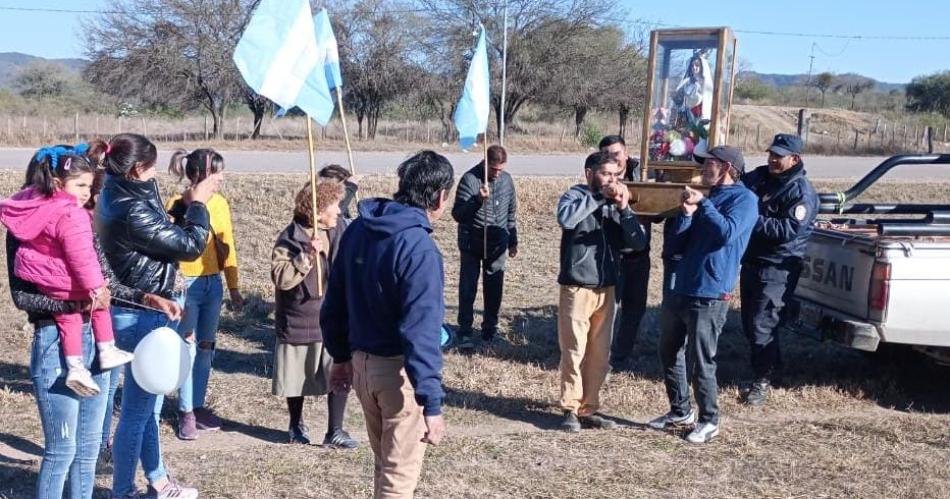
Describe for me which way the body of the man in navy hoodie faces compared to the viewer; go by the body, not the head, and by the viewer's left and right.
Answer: facing away from the viewer and to the right of the viewer

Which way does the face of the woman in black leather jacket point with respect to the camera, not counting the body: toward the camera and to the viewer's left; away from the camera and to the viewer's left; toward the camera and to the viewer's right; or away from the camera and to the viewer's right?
away from the camera and to the viewer's right

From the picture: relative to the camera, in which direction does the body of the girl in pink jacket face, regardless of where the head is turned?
to the viewer's right

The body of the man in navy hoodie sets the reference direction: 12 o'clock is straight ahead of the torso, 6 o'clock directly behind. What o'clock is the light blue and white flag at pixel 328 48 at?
The light blue and white flag is roughly at 10 o'clock from the man in navy hoodie.

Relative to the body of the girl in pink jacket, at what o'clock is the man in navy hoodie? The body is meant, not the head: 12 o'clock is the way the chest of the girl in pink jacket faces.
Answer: The man in navy hoodie is roughly at 1 o'clock from the girl in pink jacket.

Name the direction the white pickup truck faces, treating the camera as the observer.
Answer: facing away from the viewer and to the right of the viewer

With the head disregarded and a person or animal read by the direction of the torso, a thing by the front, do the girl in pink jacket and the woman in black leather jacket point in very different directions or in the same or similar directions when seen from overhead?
same or similar directions

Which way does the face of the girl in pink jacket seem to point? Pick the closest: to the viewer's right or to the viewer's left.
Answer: to the viewer's right

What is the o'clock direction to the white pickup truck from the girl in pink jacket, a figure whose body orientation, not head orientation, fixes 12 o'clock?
The white pickup truck is roughly at 12 o'clock from the girl in pink jacket.

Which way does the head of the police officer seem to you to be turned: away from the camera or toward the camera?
toward the camera

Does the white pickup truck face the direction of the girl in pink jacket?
no

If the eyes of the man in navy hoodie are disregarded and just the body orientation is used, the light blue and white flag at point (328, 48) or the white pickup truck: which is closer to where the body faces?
the white pickup truck

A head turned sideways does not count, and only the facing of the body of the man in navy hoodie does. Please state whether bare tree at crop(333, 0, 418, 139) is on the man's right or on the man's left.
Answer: on the man's left

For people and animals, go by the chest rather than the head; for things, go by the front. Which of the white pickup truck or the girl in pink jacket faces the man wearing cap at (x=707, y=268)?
the girl in pink jacket

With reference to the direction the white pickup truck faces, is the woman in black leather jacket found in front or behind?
behind

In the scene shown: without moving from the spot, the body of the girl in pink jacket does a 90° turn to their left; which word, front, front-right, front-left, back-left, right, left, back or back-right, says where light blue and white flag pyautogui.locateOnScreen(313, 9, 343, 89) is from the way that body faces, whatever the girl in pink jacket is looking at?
front-right
